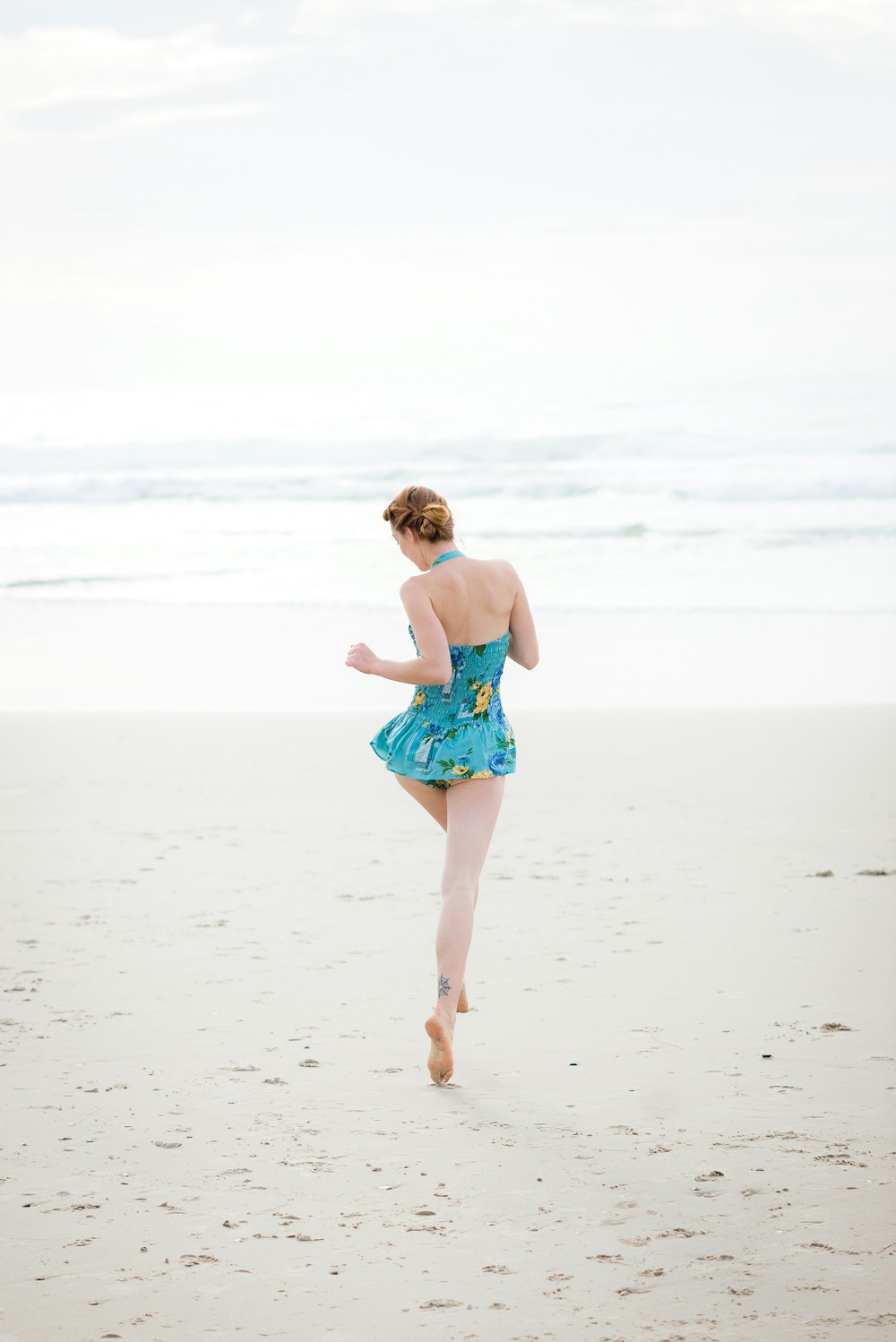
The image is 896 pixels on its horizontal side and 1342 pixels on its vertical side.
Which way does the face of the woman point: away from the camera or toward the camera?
away from the camera

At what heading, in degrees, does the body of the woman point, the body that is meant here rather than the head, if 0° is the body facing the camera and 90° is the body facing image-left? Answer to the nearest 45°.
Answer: approximately 135°
